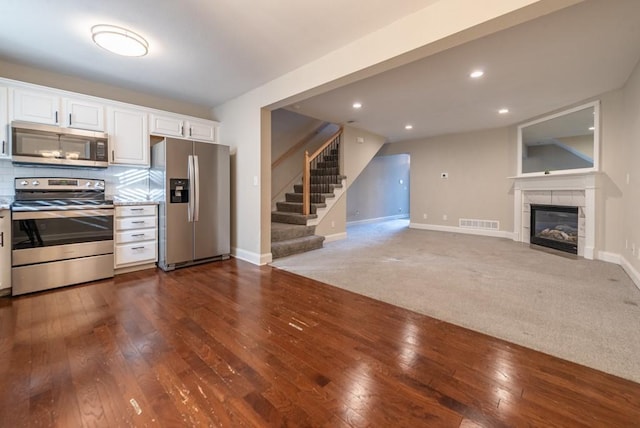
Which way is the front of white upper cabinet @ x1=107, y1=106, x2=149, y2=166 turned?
toward the camera

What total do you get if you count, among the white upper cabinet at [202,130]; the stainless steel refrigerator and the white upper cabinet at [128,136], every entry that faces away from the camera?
0

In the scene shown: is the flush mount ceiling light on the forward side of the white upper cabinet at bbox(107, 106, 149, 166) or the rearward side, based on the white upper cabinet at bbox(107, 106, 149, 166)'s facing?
on the forward side

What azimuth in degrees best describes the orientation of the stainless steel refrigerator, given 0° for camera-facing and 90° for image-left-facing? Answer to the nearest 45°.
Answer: approximately 315°

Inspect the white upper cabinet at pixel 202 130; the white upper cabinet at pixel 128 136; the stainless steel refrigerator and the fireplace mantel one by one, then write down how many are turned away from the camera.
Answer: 0

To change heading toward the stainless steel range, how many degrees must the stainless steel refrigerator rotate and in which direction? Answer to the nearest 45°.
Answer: approximately 135° to its right

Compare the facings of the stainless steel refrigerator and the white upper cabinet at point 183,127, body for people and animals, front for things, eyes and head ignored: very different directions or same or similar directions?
same or similar directions

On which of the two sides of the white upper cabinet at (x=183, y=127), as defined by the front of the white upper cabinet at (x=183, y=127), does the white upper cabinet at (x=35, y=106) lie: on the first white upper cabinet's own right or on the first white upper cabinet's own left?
on the first white upper cabinet's own right

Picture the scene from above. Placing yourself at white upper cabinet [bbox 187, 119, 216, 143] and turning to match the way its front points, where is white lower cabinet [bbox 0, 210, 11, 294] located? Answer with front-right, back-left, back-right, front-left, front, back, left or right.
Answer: right

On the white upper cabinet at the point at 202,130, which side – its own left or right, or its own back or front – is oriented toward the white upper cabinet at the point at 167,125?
right

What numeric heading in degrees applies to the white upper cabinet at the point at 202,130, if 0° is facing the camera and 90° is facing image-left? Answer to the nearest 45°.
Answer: approximately 315°

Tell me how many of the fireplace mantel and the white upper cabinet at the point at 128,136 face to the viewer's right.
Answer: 0

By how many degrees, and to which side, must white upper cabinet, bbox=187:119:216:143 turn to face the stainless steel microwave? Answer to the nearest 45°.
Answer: approximately 90° to its right

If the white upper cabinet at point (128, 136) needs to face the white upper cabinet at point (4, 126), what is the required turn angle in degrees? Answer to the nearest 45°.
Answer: approximately 90° to its right

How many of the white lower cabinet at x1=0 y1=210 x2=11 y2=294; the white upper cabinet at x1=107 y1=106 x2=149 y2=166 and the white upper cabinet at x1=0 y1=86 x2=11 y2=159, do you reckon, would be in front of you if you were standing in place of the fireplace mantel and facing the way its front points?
3
